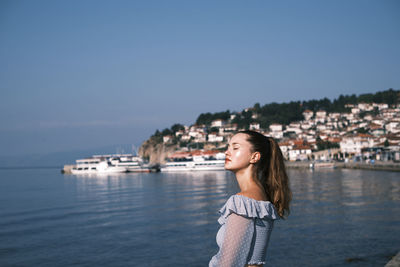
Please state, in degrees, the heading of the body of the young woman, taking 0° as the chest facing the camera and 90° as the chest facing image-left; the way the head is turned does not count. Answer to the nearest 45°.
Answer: approximately 90°

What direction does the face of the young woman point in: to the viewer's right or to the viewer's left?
to the viewer's left
